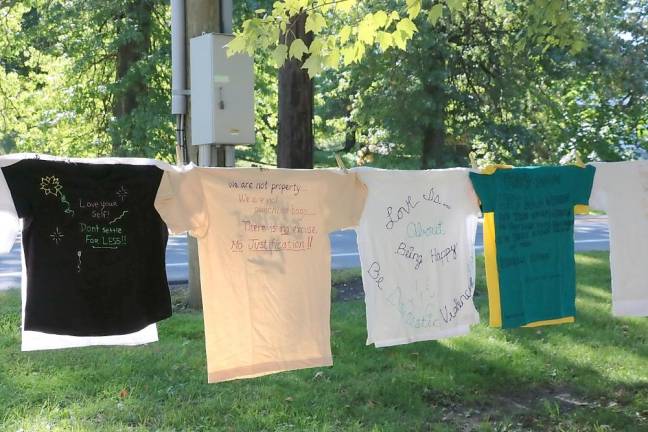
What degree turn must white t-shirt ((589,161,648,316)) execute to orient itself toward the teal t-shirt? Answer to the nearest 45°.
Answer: approximately 45° to its right

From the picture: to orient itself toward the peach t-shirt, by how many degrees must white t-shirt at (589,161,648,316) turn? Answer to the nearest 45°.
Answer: approximately 45° to its right

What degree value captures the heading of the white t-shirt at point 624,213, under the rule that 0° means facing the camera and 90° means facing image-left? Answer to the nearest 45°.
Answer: approximately 0°

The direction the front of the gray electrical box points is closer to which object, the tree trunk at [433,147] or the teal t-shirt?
the teal t-shirt

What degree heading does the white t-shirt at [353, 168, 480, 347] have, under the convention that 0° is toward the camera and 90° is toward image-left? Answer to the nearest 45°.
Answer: approximately 0°

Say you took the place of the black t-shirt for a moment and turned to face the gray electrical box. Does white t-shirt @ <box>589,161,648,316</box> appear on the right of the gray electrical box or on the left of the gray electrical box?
right

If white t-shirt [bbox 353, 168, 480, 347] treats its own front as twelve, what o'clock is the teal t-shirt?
The teal t-shirt is roughly at 8 o'clock from the white t-shirt.

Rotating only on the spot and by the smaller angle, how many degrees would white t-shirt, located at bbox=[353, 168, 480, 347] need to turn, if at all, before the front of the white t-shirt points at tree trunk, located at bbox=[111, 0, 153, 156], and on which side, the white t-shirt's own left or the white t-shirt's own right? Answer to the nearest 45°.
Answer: approximately 135° to the white t-shirt's own right

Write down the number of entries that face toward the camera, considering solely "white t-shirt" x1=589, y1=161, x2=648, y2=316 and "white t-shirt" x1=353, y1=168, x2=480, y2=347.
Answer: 2
